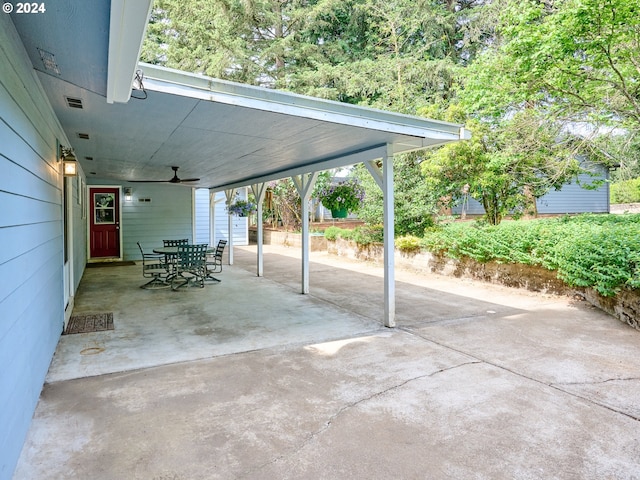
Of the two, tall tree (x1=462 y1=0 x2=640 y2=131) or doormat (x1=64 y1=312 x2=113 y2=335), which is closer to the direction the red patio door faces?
the doormat

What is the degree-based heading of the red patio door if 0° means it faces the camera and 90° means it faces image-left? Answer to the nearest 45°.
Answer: approximately 0°

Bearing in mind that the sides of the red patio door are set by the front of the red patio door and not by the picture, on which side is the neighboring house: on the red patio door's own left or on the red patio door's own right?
on the red patio door's own left

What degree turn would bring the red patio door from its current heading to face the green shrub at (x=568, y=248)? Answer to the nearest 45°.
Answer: approximately 45° to its left

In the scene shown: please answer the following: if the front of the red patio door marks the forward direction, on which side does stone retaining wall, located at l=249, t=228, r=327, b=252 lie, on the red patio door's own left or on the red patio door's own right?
on the red patio door's own left

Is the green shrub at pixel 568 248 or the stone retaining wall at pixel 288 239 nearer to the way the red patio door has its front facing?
the green shrub

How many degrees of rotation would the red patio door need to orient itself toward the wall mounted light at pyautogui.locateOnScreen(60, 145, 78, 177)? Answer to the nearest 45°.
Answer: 0° — it already faces it

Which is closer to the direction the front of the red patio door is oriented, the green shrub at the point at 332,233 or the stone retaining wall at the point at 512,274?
the stone retaining wall

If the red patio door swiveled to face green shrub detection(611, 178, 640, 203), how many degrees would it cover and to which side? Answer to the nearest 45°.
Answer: approximately 90° to its left

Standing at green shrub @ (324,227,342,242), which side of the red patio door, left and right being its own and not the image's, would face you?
left

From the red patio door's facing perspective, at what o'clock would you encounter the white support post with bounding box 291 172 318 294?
The white support post is roughly at 11 o'clock from the red patio door.

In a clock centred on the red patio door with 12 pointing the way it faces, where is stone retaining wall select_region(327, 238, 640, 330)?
The stone retaining wall is roughly at 11 o'clock from the red patio door.

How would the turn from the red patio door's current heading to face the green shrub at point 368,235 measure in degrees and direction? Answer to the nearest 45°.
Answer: approximately 45° to its left
